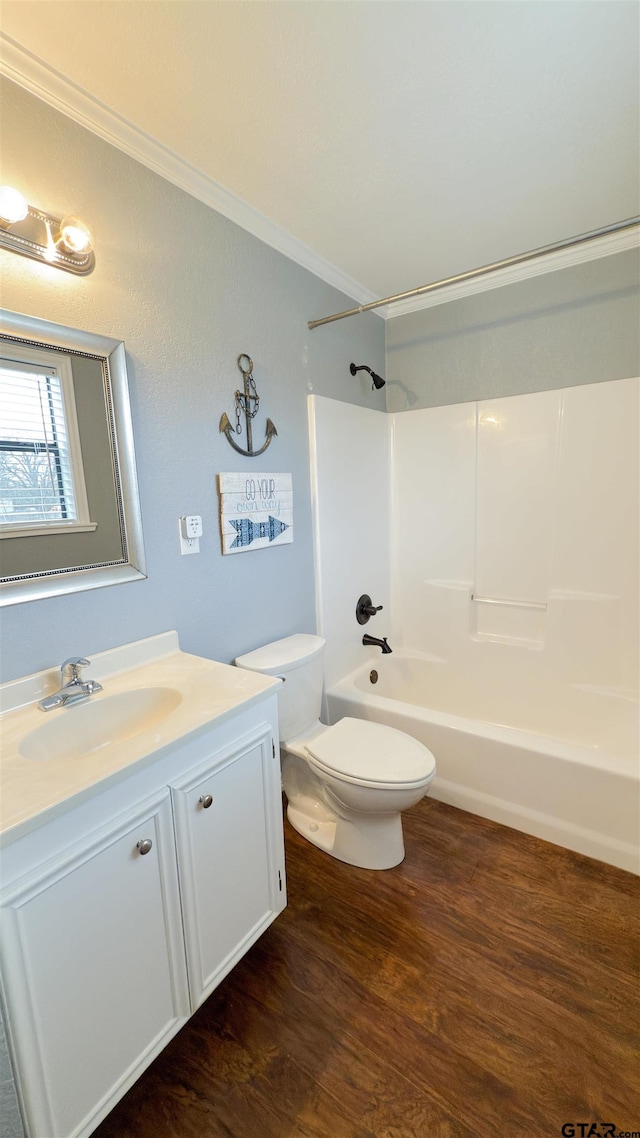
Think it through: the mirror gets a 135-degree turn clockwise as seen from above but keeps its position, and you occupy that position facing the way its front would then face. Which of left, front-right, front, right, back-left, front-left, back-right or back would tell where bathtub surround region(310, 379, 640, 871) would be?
back

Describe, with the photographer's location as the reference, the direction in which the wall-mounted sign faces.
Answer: facing the viewer and to the right of the viewer

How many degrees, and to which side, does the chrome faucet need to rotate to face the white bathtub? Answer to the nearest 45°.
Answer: approximately 45° to its left

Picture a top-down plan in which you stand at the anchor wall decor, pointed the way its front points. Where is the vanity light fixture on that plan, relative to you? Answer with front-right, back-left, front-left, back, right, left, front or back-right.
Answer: right

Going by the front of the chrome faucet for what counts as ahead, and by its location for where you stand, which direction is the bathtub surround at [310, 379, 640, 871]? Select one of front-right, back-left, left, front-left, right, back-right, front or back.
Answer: front-left

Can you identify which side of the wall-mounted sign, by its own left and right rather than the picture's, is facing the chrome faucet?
right

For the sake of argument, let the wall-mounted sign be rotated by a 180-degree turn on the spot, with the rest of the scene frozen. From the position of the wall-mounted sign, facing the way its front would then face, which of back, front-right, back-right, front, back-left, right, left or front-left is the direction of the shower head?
right

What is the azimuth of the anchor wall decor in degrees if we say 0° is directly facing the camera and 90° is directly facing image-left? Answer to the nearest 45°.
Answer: approximately 315°
